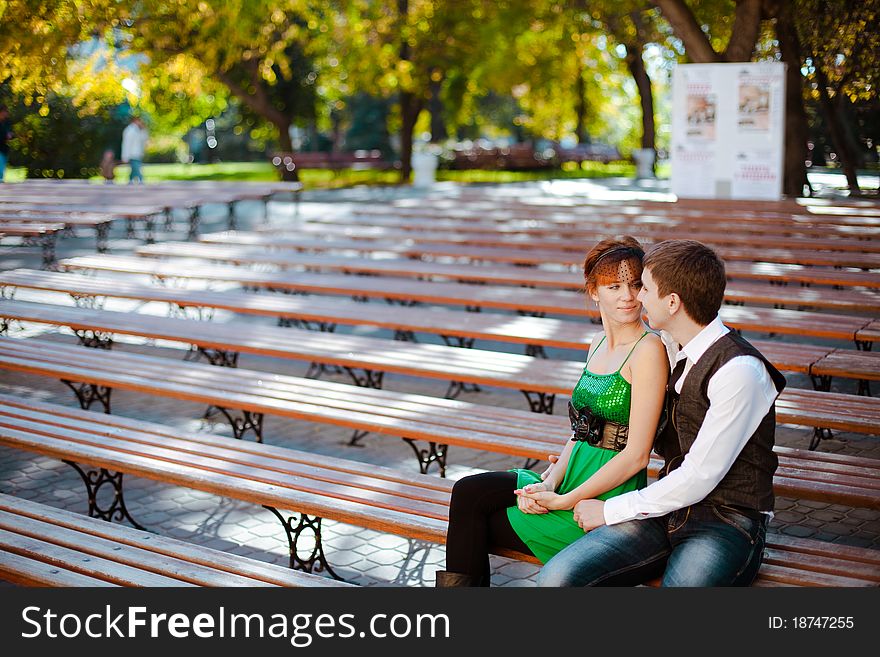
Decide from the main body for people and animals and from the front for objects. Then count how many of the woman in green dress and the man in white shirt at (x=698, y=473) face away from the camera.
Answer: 0

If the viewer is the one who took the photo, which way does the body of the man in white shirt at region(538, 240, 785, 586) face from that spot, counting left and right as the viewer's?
facing the viewer and to the left of the viewer

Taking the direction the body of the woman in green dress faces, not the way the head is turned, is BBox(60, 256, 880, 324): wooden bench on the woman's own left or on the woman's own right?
on the woman's own right

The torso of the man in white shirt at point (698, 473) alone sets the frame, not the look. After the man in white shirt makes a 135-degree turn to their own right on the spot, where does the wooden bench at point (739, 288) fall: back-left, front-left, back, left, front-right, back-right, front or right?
front

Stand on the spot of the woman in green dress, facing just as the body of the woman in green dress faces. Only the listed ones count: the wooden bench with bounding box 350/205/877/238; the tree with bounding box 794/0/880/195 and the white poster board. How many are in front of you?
0

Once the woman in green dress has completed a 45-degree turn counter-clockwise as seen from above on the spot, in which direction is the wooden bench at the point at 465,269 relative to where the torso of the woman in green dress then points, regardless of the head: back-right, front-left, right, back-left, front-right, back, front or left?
back

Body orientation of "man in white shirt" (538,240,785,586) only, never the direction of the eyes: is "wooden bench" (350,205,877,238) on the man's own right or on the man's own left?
on the man's own right

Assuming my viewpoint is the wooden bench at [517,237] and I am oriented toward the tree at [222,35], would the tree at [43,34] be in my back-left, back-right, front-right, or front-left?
front-left

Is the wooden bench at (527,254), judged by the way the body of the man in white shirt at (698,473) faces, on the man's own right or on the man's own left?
on the man's own right

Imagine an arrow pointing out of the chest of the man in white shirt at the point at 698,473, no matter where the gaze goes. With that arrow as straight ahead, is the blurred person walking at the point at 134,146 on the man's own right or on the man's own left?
on the man's own right

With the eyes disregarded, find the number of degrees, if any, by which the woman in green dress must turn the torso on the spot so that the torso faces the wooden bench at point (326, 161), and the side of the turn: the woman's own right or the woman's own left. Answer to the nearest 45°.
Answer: approximately 135° to the woman's own right

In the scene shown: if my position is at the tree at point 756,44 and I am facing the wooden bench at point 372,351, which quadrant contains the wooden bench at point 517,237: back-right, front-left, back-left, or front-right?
front-right

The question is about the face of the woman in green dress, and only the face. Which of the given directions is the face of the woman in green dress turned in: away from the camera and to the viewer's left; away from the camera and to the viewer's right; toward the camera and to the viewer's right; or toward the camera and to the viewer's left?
toward the camera and to the viewer's right

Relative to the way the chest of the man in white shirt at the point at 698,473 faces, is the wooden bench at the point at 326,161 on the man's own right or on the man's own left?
on the man's own right

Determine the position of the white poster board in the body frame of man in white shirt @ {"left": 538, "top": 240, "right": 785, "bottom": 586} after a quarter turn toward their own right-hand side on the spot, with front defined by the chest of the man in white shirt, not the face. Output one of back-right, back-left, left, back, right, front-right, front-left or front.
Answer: front-right

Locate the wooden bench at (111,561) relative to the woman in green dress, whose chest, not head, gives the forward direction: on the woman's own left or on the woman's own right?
on the woman's own right

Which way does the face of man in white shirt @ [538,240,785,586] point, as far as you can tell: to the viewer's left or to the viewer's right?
to the viewer's left
